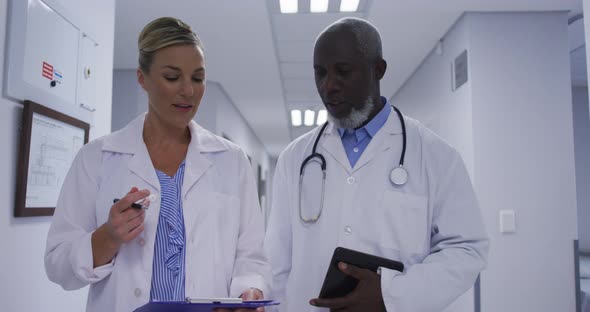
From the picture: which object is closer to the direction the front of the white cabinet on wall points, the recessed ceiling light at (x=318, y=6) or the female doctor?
the female doctor

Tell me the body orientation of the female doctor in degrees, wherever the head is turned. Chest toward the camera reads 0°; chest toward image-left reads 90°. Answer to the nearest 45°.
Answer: approximately 0°

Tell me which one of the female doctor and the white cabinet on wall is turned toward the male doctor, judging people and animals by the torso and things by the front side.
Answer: the white cabinet on wall

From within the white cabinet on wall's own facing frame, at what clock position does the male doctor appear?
The male doctor is roughly at 12 o'clock from the white cabinet on wall.

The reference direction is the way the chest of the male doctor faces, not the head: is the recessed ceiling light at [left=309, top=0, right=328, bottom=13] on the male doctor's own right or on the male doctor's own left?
on the male doctor's own right

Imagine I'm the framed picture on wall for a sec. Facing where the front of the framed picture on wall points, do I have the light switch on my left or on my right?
on my left

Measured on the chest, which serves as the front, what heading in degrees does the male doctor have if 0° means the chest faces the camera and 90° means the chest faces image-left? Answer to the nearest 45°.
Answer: approximately 45°

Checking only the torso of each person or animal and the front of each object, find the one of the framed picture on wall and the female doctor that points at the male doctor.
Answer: the framed picture on wall

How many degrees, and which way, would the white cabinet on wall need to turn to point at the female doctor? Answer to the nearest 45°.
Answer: approximately 45° to its right

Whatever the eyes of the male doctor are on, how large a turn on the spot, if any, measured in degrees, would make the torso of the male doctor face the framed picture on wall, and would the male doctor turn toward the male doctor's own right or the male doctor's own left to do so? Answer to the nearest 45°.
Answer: approximately 45° to the male doctor's own right
